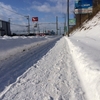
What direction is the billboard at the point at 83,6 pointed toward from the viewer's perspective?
toward the camera
